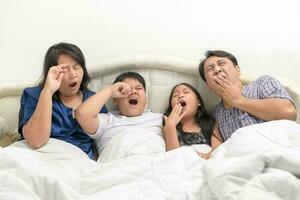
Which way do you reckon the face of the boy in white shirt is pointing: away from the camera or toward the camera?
toward the camera

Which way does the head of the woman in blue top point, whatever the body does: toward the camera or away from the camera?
toward the camera

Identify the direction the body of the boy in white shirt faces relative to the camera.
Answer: toward the camera

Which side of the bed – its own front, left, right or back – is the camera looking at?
front
